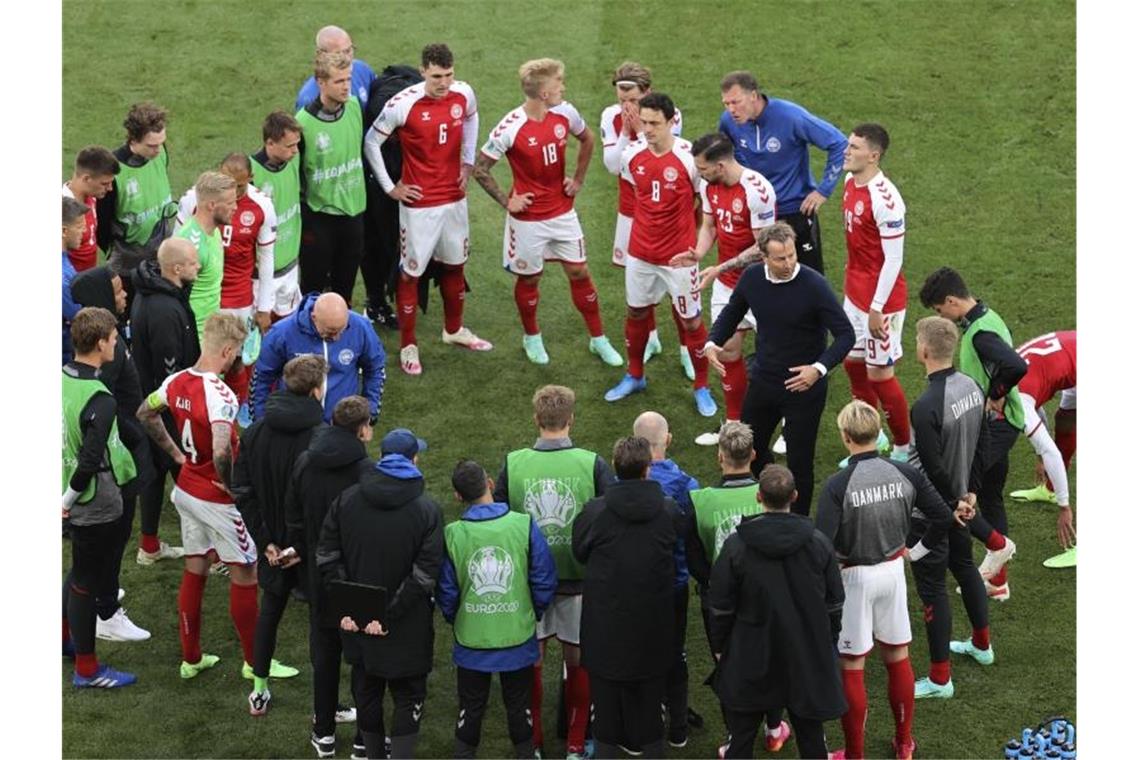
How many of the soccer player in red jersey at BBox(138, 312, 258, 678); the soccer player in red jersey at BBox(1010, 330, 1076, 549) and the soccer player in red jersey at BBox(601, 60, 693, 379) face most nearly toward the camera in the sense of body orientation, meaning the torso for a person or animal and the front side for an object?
1

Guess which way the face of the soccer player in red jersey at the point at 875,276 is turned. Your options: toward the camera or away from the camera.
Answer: toward the camera

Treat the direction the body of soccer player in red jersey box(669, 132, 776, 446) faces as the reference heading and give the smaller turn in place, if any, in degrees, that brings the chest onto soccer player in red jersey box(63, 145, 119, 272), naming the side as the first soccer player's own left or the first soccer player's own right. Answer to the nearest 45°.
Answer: approximately 45° to the first soccer player's own right

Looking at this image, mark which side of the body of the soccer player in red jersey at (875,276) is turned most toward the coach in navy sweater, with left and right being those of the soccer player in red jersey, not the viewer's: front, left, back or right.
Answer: front

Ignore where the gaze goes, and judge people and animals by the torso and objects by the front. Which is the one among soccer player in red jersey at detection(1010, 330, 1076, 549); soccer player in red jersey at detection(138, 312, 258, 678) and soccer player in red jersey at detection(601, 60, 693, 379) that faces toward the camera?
soccer player in red jersey at detection(601, 60, 693, 379)

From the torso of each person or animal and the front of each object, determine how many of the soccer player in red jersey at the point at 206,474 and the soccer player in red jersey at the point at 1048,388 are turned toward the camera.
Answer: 0

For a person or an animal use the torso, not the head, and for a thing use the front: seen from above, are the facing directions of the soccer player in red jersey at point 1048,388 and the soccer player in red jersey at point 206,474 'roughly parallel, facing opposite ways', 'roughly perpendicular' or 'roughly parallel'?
roughly perpendicular

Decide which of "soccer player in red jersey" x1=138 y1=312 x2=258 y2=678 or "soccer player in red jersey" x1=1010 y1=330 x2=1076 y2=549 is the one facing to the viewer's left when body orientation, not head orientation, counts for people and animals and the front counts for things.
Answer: "soccer player in red jersey" x1=1010 y1=330 x2=1076 y2=549

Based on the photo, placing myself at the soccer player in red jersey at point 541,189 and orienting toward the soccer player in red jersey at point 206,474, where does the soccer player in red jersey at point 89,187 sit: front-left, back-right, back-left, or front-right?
front-right

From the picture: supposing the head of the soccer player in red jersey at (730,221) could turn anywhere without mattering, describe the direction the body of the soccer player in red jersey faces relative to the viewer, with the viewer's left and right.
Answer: facing the viewer and to the left of the viewer

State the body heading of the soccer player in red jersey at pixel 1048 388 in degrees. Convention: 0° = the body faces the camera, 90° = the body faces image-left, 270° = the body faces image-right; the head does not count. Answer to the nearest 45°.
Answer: approximately 90°

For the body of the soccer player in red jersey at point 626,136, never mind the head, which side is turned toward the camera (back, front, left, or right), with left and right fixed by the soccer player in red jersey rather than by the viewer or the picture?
front

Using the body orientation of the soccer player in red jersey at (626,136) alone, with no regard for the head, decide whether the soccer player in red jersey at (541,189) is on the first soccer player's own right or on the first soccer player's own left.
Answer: on the first soccer player's own right

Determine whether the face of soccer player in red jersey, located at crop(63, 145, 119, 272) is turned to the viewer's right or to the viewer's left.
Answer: to the viewer's right

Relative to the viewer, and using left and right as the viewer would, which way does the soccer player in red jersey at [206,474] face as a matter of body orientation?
facing away from the viewer and to the right of the viewer

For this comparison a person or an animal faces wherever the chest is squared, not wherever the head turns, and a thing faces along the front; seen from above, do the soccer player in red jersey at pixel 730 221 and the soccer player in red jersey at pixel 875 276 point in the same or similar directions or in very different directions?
same or similar directions
